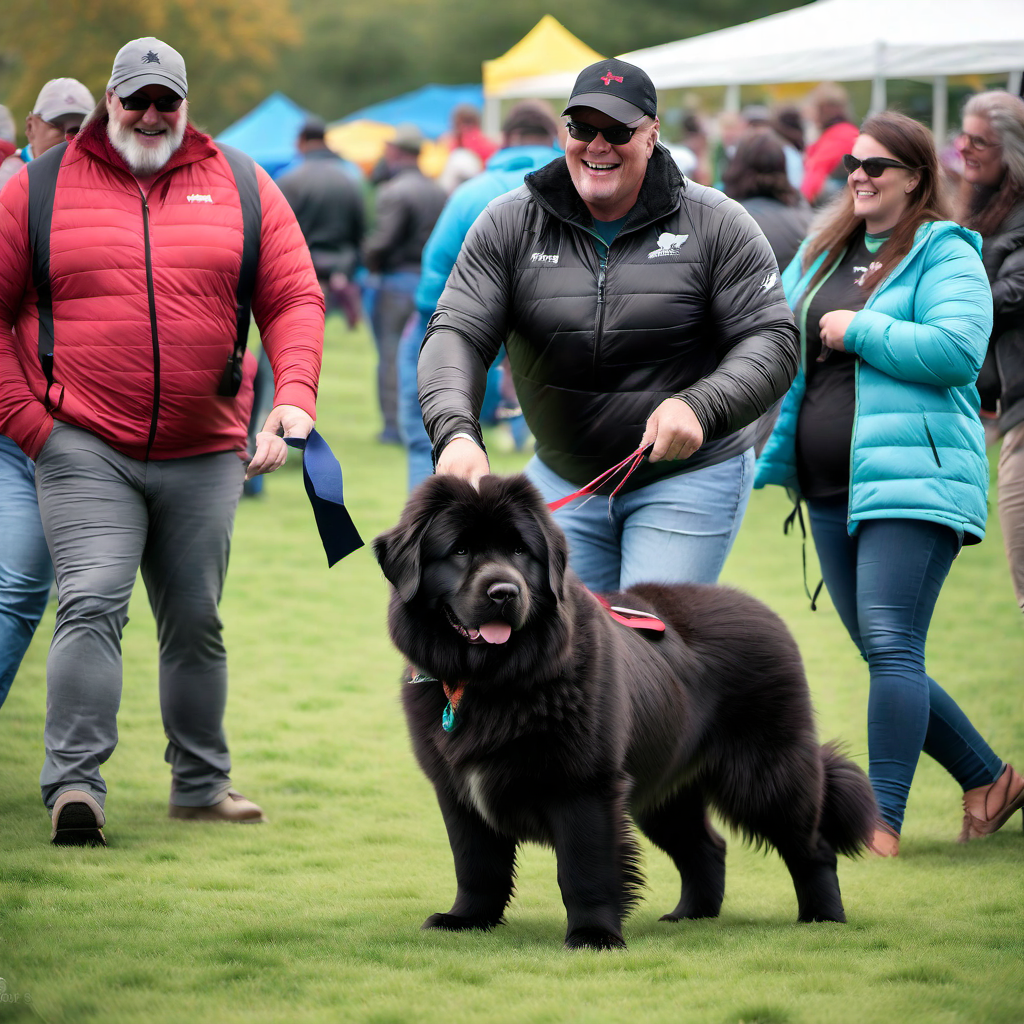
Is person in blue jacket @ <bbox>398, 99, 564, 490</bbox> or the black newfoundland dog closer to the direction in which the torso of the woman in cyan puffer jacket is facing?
the black newfoundland dog

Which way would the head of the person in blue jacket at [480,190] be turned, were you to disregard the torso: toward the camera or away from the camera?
away from the camera

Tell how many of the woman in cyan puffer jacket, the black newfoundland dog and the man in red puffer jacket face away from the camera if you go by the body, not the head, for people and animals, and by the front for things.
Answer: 0

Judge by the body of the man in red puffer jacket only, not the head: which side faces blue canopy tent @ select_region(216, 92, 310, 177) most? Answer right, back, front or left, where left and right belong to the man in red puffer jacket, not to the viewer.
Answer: back

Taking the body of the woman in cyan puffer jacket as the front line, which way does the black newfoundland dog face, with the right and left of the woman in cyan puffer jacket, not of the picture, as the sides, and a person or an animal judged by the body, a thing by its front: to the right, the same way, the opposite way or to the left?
the same way

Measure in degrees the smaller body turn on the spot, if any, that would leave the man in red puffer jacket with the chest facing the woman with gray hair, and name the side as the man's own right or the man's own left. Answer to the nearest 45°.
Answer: approximately 90° to the man's own left

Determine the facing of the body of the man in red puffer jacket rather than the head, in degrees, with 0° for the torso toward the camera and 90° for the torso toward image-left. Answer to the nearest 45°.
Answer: approximately 0°

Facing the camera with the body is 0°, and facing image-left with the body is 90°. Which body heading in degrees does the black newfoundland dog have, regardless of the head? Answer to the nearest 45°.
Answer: approximately 45°

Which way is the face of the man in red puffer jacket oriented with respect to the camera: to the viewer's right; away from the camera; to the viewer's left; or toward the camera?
toward the camera

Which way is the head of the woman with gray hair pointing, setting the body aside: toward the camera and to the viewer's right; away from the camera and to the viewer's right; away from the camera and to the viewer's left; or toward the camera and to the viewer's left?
toward the camera and to the viewer's left

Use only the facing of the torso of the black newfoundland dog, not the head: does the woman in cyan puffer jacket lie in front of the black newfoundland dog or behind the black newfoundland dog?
behind

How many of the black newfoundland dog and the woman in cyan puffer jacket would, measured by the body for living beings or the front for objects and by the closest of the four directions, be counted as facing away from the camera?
0
